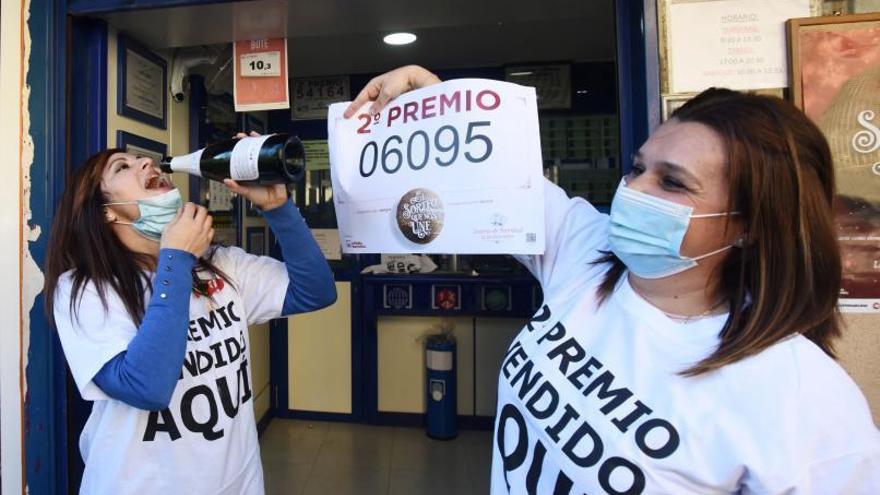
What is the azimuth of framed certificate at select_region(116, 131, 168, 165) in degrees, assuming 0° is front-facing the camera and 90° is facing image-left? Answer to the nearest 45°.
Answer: approximately 315°

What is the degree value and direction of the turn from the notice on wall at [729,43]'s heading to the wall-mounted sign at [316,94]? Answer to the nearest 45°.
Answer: approximately 135° to its right

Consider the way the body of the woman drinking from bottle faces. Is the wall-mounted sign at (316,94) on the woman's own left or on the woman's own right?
on the woman's own left

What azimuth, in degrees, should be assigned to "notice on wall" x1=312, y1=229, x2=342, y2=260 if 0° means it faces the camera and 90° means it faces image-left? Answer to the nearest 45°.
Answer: approximately 0°

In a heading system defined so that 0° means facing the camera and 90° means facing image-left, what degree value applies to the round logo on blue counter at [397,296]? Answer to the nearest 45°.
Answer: approximately 0°

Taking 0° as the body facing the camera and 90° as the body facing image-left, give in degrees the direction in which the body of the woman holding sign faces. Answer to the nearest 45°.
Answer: approximately 45°
